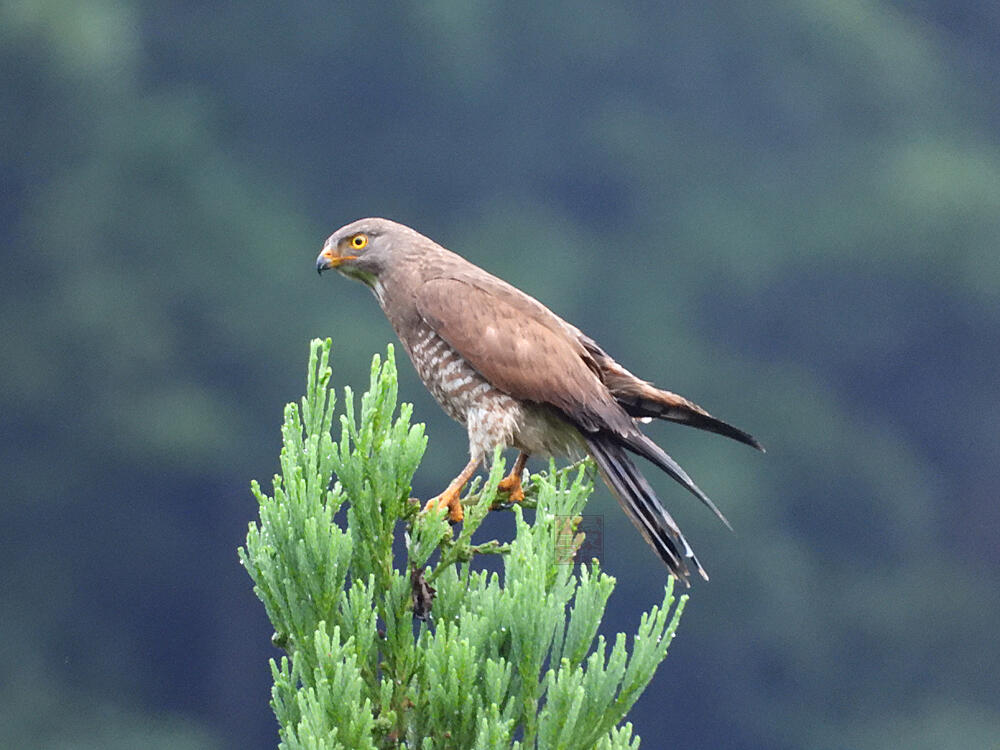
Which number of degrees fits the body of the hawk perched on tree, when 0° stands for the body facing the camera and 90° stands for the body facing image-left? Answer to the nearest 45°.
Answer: approximately 90°
